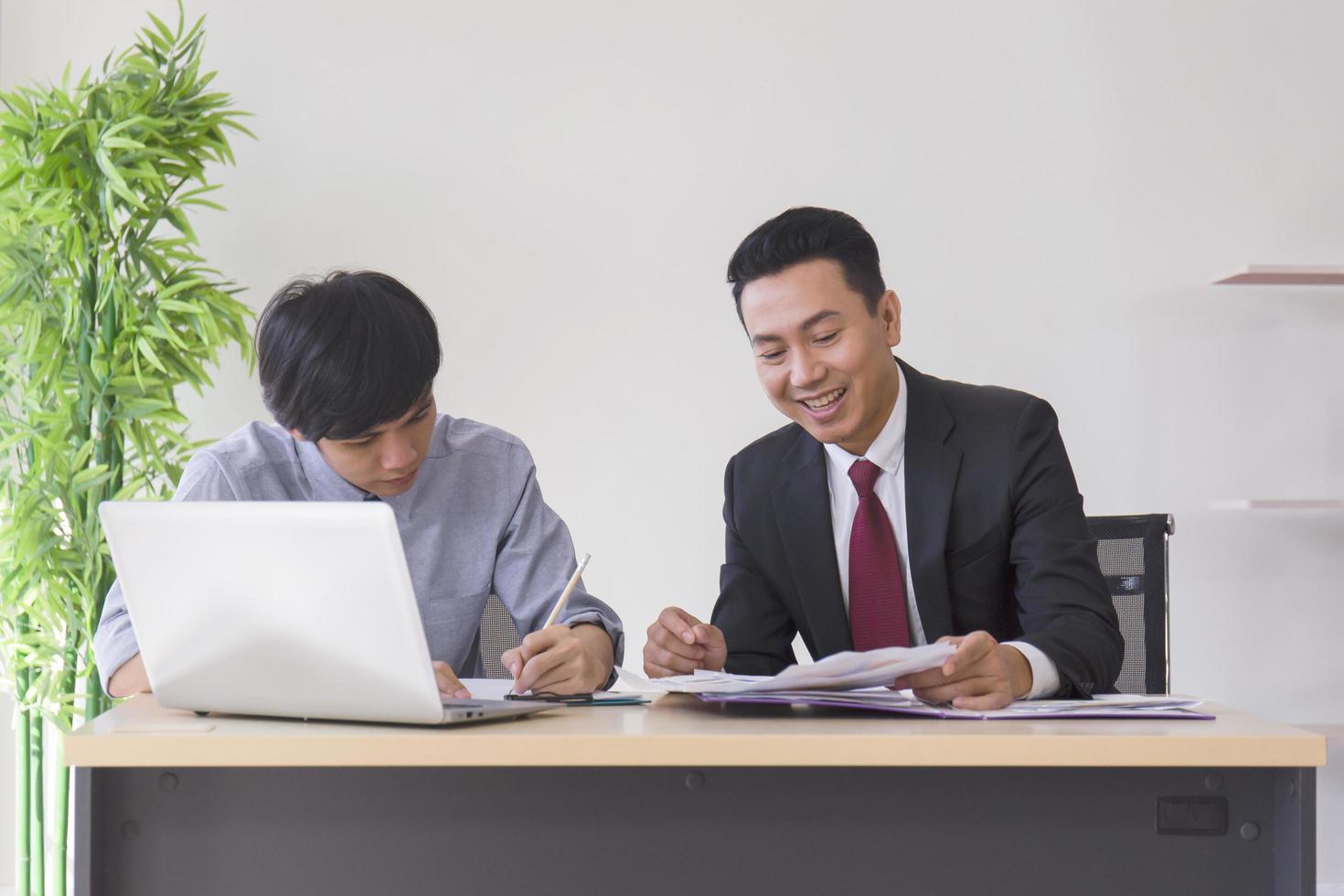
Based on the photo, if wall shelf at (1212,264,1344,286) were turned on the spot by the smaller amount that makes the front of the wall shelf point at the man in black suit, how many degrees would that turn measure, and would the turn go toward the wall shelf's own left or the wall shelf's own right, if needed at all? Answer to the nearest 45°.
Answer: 0° — it already faces them

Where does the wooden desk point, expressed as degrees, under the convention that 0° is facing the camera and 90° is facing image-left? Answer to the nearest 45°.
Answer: approximately 180°

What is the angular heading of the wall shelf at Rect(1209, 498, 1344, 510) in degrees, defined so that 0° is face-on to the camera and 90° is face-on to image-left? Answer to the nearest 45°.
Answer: approximately 0°

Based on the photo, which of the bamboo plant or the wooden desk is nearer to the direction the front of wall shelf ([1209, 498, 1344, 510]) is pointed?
the wooden desk
